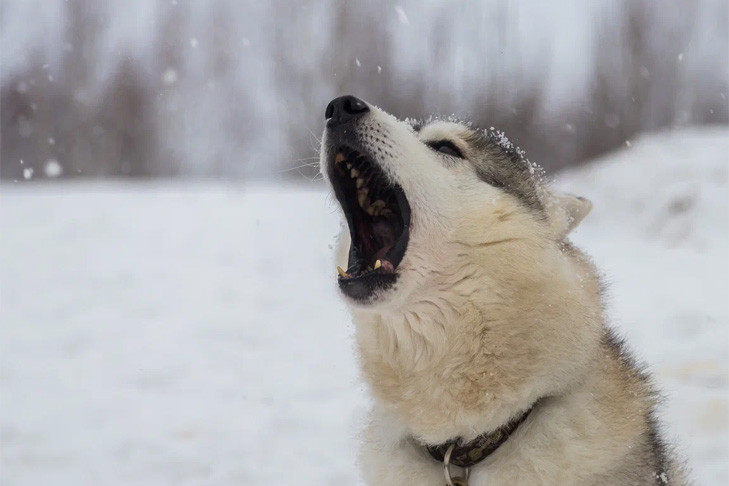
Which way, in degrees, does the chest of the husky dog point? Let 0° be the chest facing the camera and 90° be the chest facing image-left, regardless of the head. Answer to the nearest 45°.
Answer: approximately 45°
